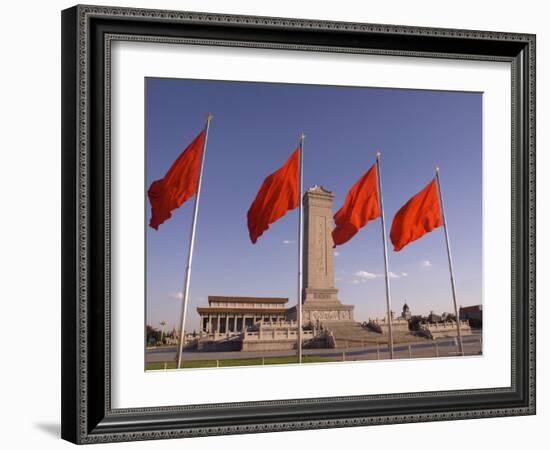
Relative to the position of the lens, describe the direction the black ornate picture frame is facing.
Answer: facing the viewer and to the right of the viewer
